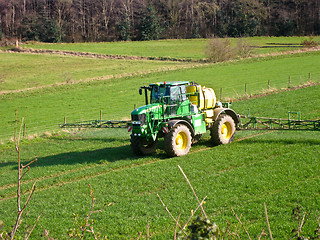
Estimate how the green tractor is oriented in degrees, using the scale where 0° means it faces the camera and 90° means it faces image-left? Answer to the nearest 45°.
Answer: approximately 45°
